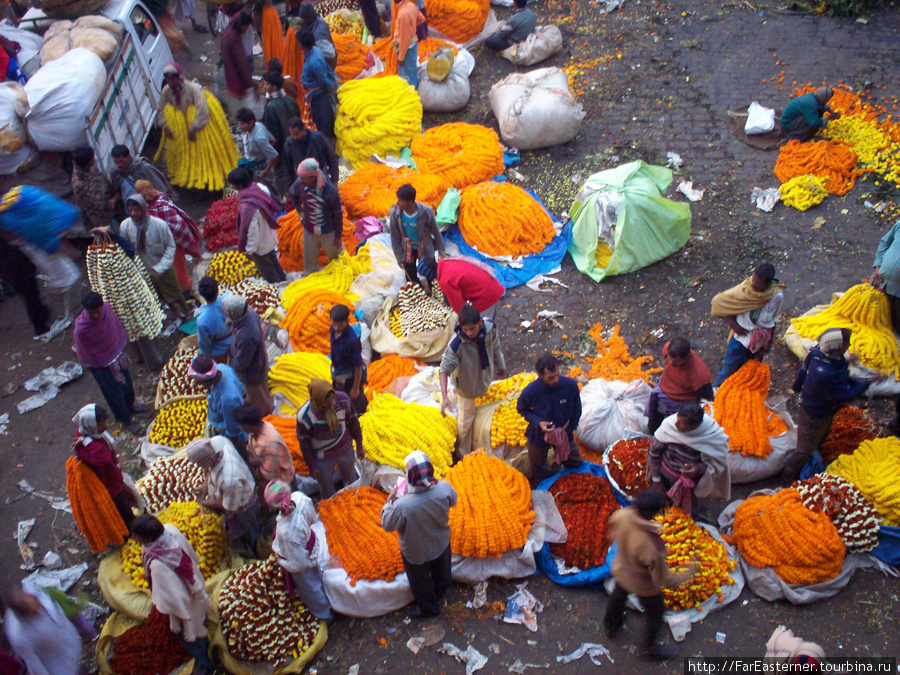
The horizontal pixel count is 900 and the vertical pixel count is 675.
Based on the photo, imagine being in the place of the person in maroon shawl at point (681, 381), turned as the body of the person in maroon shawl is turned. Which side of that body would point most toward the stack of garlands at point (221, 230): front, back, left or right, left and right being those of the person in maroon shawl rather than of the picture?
right

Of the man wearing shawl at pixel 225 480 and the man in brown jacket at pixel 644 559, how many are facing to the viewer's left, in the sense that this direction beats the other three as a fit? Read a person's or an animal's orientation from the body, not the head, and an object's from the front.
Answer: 1

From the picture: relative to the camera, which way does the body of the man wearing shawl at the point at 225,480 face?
to the viewer's left

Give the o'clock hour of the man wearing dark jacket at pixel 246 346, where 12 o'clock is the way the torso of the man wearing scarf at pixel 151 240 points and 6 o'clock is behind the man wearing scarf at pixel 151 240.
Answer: the man wearing dark jacket at pixel 246 346 is roughly at 10 o'clock from the man wearing scarf at pixel 151 240.

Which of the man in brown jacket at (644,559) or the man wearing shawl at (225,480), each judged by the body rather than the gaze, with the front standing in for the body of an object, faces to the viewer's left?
the man wearing shawl

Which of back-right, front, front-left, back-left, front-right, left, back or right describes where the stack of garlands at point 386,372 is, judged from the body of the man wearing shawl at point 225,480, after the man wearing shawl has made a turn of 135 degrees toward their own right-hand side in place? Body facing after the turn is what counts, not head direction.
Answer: front

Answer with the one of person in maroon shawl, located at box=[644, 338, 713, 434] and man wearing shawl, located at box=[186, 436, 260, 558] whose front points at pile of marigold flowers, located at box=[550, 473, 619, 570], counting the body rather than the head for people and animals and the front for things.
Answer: the person in maroon shawl
